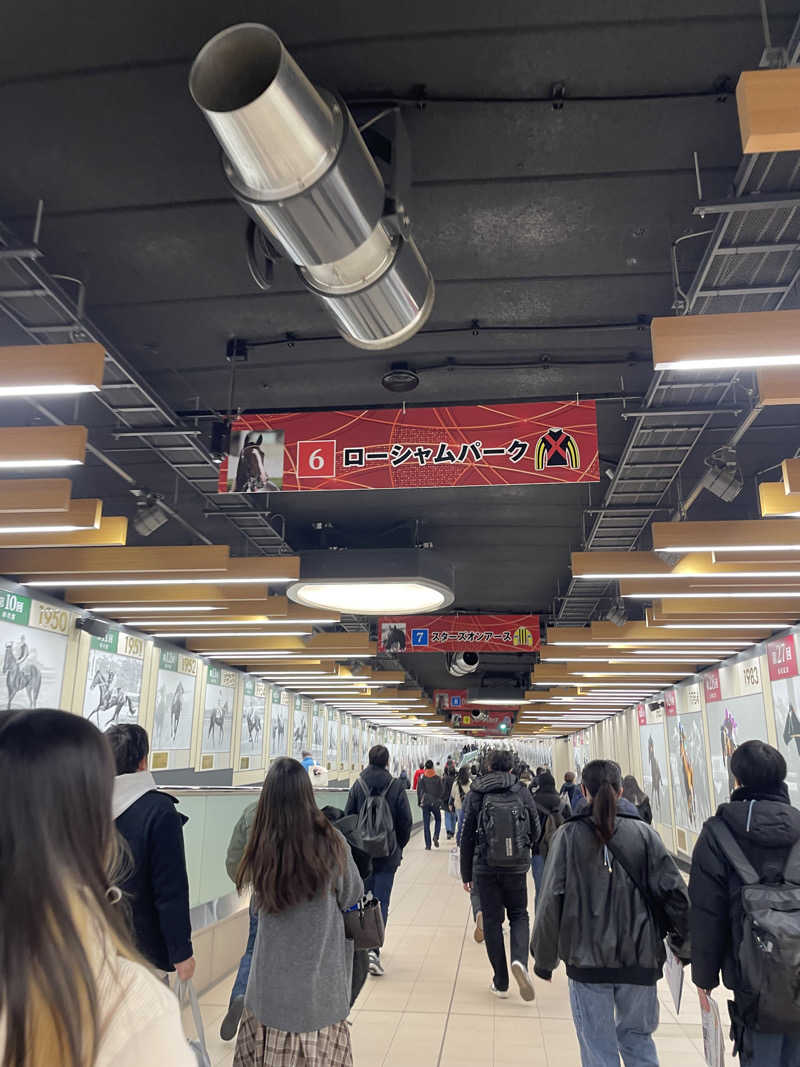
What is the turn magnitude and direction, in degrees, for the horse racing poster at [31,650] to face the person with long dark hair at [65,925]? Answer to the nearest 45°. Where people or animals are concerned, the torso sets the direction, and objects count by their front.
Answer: approximately 45° to its right

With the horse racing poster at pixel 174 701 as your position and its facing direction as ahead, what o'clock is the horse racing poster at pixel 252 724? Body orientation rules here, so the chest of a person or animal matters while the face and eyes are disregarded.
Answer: the horse racing poster at pixel 252 724 is roughly at 8 o'clock from the horse racing poster at pixel 174 701.

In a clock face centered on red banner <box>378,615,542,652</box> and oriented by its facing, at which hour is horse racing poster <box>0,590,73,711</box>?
The horse racing poster is roughly at 2 o'clock from the red banner.

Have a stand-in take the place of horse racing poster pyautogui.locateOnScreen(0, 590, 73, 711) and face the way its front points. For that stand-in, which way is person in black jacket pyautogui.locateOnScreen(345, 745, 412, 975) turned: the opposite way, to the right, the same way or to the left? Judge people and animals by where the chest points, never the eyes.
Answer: to the left

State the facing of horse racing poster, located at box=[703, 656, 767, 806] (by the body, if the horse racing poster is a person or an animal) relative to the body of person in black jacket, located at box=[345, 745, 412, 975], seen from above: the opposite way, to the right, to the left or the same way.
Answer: to the left

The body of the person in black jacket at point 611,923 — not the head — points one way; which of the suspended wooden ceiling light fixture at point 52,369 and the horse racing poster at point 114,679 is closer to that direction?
the horse racing poster

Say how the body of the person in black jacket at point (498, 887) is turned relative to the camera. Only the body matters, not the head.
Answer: away from the camera

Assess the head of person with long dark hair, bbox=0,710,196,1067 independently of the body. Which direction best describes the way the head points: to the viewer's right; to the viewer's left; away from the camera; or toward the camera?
away from the camera

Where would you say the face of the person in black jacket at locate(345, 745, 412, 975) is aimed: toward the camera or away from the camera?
away from the camera

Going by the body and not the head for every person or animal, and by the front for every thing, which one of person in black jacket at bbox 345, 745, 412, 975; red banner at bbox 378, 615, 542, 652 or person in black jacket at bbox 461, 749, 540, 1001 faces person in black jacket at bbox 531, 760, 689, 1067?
the red banner

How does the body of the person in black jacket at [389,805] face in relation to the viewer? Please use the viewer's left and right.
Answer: facing away from the viewer

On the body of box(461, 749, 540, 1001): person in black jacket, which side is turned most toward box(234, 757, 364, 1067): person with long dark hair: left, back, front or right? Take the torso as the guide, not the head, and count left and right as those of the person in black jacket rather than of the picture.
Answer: back

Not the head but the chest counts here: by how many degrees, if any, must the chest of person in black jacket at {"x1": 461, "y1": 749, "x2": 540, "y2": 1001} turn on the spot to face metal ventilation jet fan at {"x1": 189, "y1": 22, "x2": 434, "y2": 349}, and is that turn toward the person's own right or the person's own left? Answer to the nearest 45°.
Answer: approximately 180°

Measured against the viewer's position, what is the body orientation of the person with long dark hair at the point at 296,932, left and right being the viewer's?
facing away from the viewer

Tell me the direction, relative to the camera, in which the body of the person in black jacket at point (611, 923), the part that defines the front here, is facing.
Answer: away from the camera
